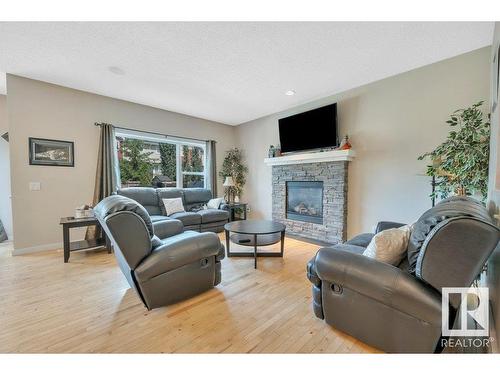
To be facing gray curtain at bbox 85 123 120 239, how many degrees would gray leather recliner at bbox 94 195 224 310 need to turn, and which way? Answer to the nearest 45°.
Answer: approximately 45° to its left

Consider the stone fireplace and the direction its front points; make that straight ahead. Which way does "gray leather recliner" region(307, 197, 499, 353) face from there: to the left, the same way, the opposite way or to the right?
to the right

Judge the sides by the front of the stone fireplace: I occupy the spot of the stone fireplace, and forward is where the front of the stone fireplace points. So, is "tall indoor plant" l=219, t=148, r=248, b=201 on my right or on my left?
on my right

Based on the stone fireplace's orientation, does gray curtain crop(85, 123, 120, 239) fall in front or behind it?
in front

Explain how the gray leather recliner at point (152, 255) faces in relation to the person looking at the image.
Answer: facing away from the viewer and to the right of the viewer

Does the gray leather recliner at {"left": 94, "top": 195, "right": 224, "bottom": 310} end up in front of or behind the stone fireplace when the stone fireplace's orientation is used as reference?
in front

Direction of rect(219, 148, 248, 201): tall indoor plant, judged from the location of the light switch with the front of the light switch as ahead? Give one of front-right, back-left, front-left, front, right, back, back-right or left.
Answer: left

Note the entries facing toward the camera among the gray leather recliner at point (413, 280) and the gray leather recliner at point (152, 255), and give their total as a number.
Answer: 0

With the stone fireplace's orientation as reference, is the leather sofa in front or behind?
in front

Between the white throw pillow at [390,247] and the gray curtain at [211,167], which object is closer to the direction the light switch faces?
the white throw pillow
